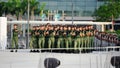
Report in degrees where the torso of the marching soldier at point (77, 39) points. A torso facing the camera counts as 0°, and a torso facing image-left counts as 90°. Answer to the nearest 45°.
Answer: approximately 45°

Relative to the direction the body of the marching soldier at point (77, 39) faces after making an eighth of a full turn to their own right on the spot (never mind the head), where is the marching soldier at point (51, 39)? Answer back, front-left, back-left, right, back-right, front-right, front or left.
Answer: front

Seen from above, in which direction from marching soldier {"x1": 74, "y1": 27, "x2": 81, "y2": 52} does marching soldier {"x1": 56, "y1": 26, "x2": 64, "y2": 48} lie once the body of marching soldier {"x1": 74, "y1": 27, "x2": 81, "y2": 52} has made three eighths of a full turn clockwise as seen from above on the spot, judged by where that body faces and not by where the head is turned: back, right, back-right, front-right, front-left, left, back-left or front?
left
